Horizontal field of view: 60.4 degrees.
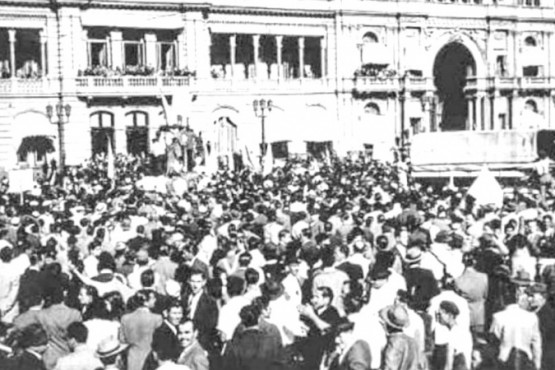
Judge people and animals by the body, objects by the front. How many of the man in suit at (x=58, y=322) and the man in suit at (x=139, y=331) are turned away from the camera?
2

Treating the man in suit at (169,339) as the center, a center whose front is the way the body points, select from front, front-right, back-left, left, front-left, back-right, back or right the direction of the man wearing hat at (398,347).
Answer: front-left

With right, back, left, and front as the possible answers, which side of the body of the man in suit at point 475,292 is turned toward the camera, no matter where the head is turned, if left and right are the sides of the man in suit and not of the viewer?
back

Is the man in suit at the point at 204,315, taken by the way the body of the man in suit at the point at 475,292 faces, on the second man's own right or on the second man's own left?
on the second man's own left

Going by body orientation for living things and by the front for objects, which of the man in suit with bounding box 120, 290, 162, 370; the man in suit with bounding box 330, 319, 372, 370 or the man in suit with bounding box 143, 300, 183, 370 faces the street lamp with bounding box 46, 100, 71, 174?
the man in suit with bounding box 120, 290, 162, 370

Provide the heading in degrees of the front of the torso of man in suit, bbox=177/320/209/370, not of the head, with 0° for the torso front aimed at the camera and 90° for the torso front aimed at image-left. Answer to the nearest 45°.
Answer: approximately 45°

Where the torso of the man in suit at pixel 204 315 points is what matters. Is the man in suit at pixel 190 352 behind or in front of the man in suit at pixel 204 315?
in front

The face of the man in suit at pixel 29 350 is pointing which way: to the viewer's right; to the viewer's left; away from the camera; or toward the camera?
away from the camera

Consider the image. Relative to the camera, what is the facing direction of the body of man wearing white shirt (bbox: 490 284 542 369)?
away from the camera
